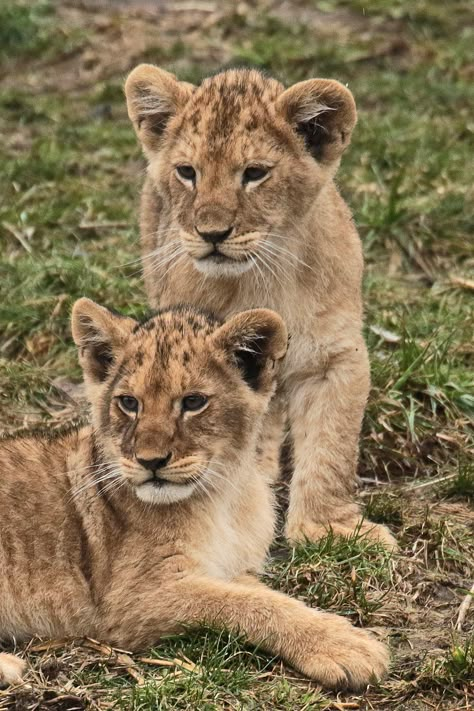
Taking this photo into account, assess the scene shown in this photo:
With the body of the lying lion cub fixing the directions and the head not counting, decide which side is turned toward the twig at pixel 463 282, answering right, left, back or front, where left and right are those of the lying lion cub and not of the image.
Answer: left

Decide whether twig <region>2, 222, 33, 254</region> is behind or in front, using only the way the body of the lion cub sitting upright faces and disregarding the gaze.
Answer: behind

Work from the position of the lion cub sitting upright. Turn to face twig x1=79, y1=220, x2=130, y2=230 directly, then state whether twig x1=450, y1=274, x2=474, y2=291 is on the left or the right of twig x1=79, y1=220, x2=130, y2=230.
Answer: right

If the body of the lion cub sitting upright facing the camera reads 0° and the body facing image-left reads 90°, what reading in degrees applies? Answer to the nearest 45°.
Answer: approximately 0°

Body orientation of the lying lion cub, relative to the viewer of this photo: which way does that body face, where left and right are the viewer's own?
facing the viewer and to the right of the viewer

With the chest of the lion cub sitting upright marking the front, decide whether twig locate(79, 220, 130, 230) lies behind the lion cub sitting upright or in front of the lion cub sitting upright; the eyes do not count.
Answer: behind

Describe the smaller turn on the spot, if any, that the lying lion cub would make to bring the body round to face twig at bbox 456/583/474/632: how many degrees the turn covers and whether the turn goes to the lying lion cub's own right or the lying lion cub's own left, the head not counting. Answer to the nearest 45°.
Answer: approximately 45° to the lying lion cub's own left

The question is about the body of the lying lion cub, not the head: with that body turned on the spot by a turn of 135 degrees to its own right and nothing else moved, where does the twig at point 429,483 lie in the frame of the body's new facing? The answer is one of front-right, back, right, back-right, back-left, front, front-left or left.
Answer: back-right

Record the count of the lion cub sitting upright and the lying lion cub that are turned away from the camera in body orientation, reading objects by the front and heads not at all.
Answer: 0
